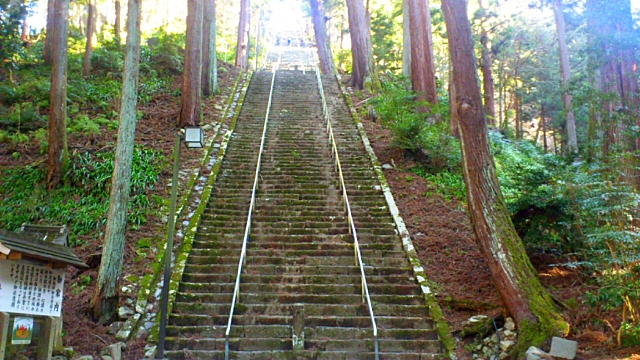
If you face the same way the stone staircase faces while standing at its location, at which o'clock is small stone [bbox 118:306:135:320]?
The small stone is roughly at 2 o'clock from the stone staircase.

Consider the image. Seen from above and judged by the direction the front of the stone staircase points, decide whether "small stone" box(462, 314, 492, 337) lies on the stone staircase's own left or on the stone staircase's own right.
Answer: on the stone staircase's own left

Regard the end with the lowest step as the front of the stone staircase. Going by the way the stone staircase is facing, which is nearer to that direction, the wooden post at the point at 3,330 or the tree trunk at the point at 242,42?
the wooden post

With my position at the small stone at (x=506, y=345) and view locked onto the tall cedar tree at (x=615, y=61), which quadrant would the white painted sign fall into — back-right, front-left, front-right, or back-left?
back-left

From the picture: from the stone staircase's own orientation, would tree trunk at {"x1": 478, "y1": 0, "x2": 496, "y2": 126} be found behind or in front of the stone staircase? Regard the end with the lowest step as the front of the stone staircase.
behind

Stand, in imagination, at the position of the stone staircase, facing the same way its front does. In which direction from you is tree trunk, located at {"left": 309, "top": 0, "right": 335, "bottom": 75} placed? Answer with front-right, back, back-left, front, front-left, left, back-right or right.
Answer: back

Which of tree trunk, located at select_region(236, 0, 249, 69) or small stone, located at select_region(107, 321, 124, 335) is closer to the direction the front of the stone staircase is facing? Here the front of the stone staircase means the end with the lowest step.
the small stone

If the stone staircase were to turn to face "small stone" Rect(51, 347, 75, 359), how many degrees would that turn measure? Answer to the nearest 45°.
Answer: approximately 45° to its right

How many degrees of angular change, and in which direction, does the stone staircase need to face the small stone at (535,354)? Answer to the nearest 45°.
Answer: approximately 45° to its left

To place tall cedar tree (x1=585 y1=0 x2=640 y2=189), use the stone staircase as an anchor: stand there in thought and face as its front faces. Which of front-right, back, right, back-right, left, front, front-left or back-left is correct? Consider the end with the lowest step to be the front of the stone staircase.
left

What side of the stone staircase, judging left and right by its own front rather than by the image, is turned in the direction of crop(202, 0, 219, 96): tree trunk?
back

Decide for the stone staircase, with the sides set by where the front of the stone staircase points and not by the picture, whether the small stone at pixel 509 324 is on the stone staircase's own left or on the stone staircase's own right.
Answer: on the stone staircase's own left

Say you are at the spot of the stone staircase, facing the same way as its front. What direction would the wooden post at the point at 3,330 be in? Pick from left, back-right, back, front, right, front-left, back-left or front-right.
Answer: front-right

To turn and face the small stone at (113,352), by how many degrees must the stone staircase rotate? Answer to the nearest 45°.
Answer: approximately 45° to its right

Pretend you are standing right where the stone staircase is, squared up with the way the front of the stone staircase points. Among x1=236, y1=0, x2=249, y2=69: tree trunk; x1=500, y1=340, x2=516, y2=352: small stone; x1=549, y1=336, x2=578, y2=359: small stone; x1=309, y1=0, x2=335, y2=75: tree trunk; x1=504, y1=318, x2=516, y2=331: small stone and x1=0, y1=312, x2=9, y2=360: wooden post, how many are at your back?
2

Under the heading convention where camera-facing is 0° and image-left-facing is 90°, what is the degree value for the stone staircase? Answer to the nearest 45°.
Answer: approximately 0°
